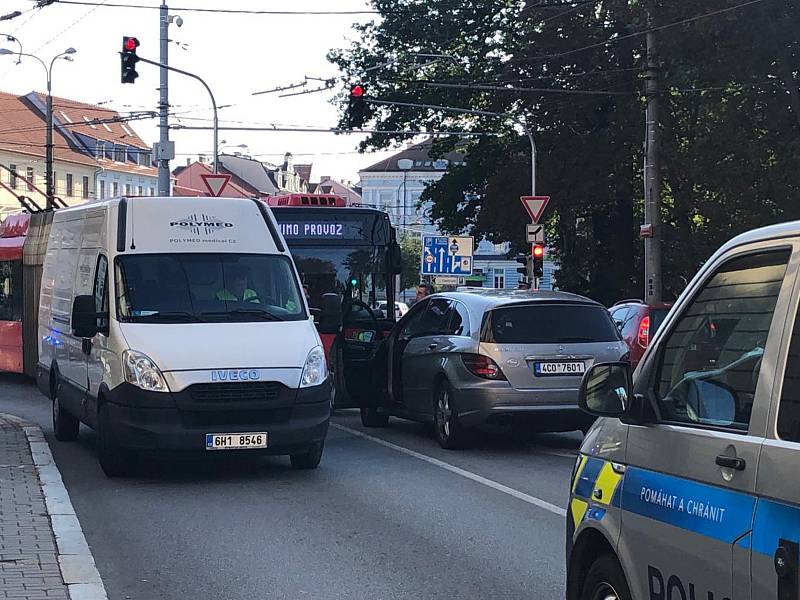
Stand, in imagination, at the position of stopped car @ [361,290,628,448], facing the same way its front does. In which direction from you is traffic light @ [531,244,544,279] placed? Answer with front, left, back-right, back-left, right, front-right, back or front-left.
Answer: front-right

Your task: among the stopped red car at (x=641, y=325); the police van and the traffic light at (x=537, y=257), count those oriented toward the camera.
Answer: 1

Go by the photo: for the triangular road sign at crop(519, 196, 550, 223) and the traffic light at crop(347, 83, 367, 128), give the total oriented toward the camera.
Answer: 2

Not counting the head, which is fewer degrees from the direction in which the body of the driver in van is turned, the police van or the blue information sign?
the police van

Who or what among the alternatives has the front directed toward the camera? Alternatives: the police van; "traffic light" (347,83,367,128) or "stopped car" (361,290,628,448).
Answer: the traffic light

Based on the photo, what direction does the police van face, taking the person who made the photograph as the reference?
facing away from the viewer and to the left of the viewer

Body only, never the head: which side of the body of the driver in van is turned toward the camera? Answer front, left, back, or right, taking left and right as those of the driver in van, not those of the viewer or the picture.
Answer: front

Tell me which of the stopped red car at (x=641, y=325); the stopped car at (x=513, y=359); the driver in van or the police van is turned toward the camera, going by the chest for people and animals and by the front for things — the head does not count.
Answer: the driver in van

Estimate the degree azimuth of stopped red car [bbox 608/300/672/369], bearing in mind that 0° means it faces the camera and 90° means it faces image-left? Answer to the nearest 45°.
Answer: approximately 135°

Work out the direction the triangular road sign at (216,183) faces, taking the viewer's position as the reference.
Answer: facing the viewer

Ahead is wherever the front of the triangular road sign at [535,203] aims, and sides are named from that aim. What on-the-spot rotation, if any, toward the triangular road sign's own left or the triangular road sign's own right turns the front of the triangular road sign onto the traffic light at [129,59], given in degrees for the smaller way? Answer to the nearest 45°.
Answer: approximately 45° to the triangular road sign's own right

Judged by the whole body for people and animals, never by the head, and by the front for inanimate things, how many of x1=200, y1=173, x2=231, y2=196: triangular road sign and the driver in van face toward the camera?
2
